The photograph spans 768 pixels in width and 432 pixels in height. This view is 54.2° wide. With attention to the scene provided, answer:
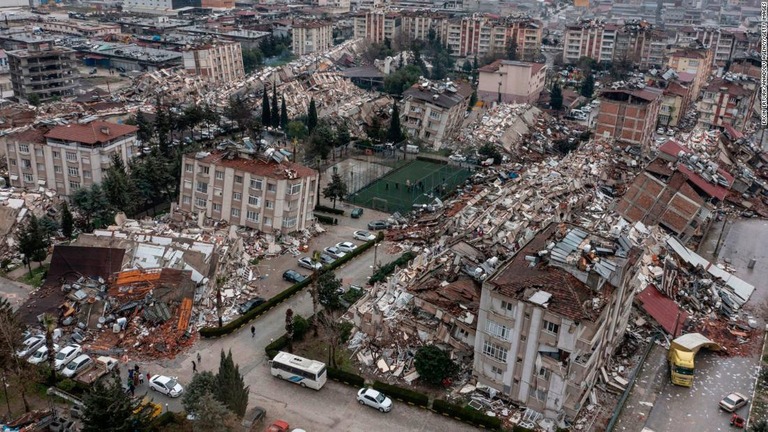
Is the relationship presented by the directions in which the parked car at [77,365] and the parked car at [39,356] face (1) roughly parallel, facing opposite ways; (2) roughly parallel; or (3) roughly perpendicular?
roughly parallel

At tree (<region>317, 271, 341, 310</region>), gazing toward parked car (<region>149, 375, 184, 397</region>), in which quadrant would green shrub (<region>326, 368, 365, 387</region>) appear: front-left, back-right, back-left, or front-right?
front-left

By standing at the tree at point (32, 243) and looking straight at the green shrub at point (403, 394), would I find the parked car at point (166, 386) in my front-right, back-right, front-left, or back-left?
front-right

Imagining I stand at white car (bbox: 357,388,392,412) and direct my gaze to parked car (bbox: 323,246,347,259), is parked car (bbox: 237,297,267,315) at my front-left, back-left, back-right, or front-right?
front-left

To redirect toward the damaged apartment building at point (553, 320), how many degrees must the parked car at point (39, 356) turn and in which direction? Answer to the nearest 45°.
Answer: approximately 90° to its left

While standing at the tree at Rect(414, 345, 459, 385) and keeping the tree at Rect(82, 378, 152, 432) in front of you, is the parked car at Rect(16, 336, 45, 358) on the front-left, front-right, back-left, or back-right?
front-right

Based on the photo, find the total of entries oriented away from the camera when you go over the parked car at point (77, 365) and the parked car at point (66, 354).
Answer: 0

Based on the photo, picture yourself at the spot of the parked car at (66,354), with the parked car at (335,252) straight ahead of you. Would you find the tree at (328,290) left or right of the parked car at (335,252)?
right

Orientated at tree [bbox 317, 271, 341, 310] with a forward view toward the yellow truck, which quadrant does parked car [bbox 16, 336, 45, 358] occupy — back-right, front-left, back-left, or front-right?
back-right

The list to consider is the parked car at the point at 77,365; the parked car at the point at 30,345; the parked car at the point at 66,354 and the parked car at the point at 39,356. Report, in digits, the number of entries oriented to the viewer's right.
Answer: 0

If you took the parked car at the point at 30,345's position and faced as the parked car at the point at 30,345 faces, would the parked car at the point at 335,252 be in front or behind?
behind
